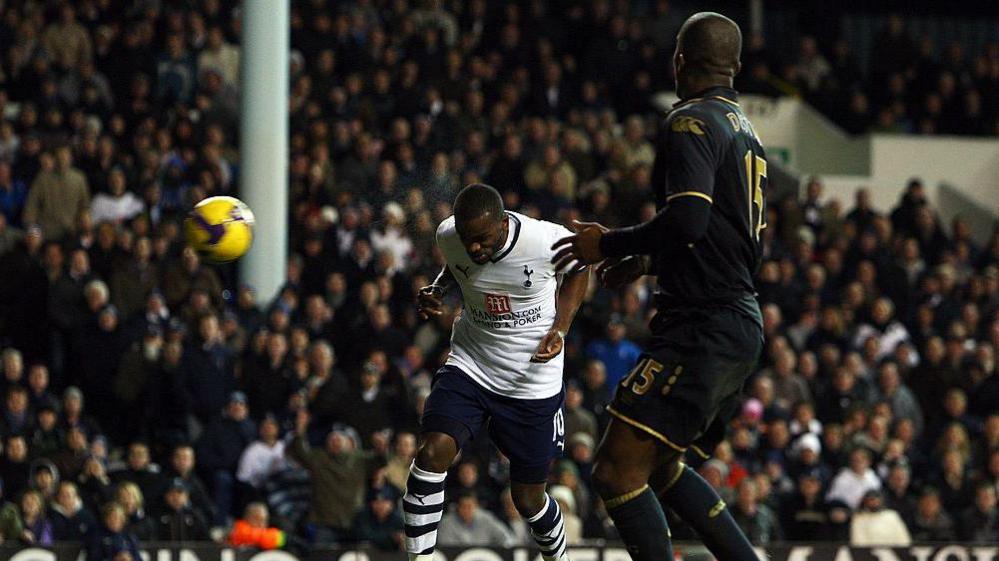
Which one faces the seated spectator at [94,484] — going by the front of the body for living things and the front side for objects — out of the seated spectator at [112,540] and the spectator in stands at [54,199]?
the spectator in stands

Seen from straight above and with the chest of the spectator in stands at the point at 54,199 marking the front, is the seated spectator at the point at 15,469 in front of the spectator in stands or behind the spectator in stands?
in front

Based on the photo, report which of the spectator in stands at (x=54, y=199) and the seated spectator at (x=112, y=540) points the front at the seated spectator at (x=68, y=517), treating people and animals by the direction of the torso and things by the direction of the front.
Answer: the spectator in stands

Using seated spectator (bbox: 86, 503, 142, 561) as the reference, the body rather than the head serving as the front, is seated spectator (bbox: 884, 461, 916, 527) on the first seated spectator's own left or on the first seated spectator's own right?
on the first seated spectator's own left

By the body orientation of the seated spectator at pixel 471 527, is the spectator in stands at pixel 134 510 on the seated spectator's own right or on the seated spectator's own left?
on the seated spectator's own right

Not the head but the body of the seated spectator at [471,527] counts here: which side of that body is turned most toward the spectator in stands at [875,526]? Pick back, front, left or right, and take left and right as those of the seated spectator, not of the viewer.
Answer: left

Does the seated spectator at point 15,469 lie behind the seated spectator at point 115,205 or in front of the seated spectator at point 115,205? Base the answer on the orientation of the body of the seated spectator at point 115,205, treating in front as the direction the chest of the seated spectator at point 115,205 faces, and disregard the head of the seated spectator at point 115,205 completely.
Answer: in front

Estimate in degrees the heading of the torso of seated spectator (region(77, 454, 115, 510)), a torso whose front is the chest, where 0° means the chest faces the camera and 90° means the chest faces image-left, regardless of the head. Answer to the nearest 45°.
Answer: approximately 0°

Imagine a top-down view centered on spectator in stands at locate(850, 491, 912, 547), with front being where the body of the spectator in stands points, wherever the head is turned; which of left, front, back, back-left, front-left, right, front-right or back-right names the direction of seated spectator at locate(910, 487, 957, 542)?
back-left

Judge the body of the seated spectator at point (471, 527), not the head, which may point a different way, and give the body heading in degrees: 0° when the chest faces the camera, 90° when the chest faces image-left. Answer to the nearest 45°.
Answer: approximately 0°
